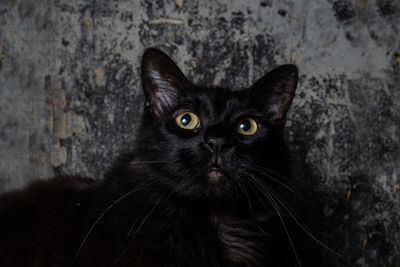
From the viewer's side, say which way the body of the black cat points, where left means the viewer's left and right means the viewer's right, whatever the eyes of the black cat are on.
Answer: facing the viewer and to the right of the viewer
